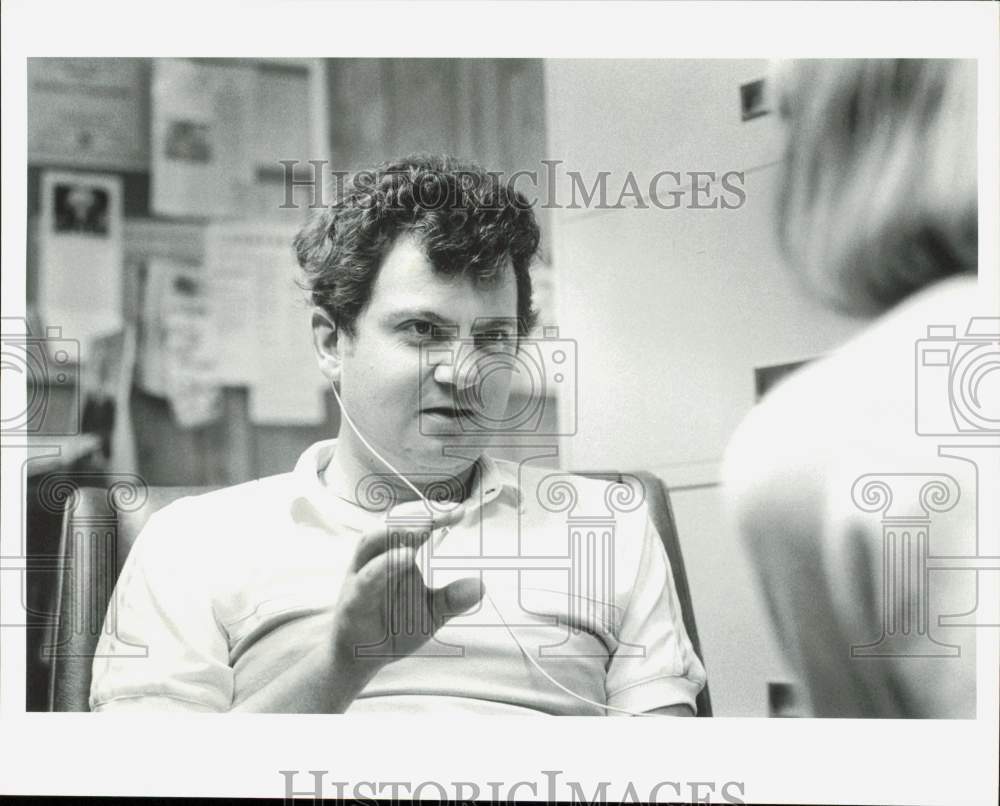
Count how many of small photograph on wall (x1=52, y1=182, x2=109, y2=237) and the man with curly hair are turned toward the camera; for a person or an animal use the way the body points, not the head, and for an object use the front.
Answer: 2

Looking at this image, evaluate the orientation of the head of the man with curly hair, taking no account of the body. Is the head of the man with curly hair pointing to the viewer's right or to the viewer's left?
to the viewer's right

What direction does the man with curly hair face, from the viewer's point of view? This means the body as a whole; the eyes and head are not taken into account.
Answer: toward the camera

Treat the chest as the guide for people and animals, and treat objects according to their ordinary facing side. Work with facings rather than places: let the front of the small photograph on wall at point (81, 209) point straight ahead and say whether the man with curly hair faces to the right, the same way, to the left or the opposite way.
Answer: the same way
